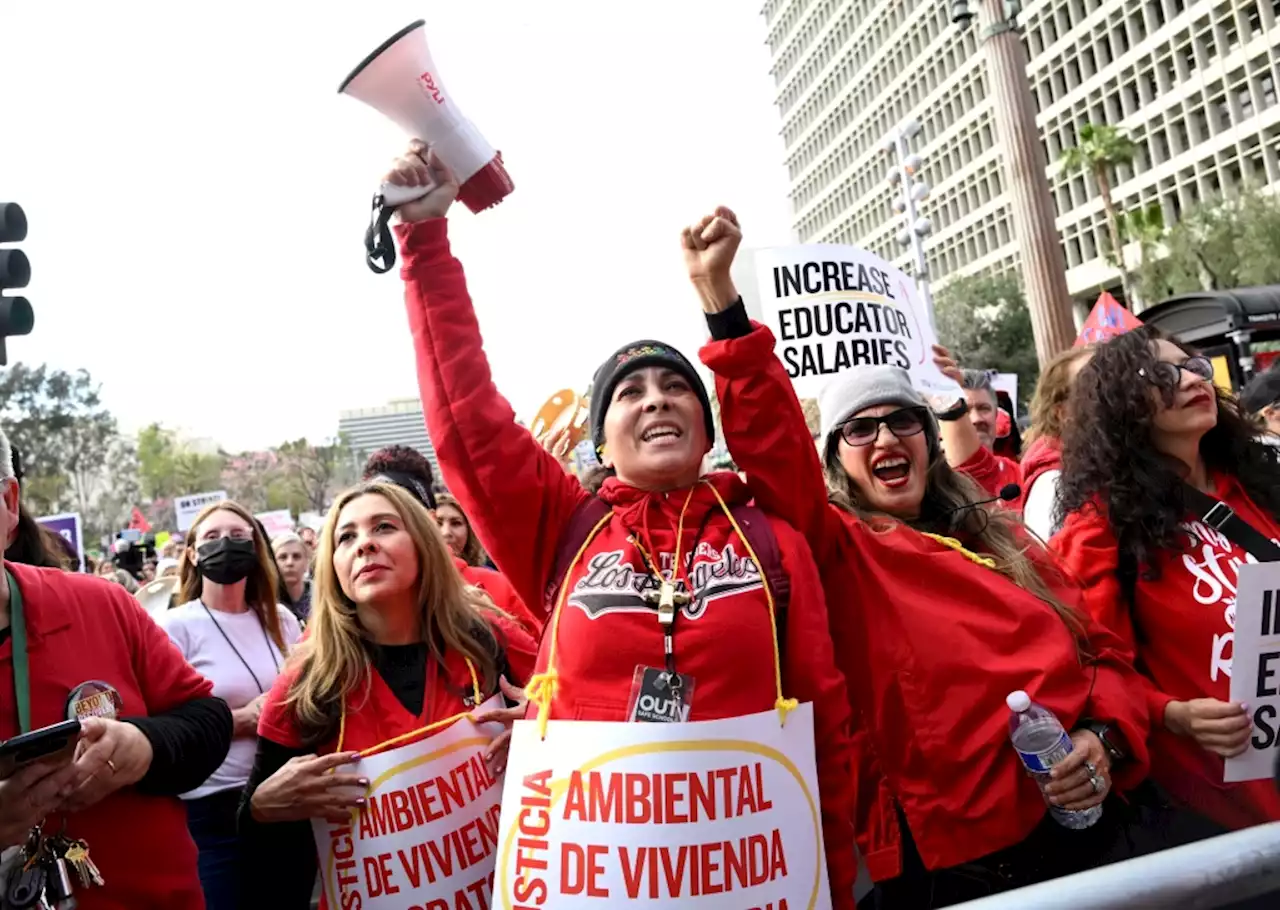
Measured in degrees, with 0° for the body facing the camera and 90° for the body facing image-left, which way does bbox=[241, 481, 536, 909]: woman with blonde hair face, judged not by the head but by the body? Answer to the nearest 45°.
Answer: approximately 0°

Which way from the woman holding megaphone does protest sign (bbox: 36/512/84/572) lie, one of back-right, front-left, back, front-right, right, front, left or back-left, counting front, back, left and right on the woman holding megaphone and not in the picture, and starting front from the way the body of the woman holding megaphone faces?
back-right

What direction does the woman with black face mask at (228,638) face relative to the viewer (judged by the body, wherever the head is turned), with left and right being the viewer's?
facing the viewer

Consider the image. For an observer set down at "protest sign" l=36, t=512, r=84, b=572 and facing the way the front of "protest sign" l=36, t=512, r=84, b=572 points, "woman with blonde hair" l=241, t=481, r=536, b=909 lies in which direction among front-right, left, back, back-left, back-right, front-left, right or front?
front

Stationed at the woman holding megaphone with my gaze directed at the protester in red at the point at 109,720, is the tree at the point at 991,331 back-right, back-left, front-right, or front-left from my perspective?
back-right

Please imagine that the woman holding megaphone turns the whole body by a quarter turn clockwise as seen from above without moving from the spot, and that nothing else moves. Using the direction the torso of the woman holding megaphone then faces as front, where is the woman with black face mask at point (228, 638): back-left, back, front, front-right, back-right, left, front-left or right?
front-right

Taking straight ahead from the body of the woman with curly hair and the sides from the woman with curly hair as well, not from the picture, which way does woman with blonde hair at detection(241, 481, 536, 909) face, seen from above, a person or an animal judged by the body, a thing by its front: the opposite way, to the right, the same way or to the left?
the same way

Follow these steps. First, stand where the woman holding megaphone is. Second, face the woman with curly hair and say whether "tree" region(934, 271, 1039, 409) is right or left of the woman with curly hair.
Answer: left

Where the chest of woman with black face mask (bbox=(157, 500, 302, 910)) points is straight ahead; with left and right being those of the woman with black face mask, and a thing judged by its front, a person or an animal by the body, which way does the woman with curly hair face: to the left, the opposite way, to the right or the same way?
the same way

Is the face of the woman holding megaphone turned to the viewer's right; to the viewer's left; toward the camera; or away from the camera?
toward the camera

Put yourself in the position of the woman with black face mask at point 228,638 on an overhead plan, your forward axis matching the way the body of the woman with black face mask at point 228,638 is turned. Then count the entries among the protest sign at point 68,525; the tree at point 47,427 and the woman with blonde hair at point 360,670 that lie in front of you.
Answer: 1

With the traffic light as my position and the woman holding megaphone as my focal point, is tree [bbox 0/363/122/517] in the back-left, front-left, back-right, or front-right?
back-left

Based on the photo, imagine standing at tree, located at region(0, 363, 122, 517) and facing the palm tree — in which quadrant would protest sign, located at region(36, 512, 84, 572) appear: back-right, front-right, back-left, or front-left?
front-right
